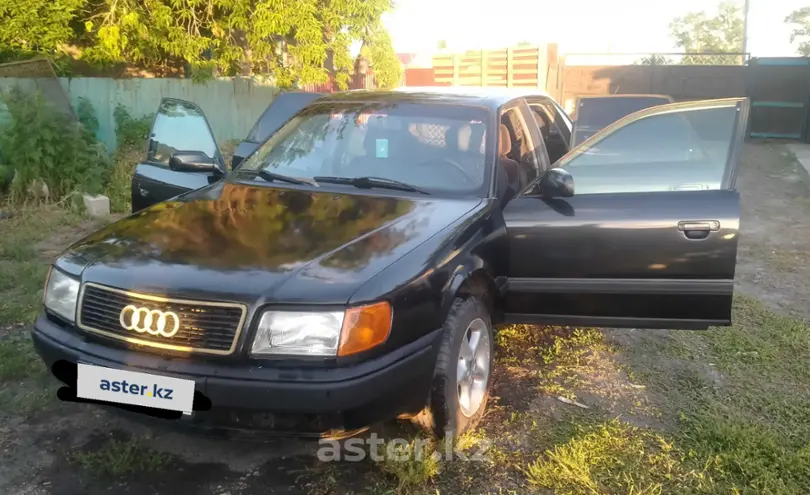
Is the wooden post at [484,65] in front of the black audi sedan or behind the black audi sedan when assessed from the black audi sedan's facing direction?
behind

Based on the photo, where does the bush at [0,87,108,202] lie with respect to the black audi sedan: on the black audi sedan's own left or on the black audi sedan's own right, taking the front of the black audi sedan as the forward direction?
on the black audi sedan's own right

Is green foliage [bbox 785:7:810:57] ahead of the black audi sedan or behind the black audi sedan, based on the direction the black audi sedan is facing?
behind

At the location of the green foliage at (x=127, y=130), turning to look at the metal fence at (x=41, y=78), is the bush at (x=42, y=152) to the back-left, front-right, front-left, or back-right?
front-left

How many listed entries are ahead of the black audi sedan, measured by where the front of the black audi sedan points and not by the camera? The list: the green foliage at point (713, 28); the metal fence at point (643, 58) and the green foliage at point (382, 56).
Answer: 0

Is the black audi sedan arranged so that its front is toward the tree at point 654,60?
no

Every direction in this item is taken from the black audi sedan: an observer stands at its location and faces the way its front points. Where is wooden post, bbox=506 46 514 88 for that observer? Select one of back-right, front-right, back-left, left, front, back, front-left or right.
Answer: back-right

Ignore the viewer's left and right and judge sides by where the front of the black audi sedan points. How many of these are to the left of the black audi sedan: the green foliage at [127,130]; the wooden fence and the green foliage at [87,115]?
0

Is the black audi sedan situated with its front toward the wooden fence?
no

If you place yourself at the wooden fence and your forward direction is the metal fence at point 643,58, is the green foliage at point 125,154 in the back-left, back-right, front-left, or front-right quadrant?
back-right

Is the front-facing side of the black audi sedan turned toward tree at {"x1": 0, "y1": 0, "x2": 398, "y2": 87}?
no

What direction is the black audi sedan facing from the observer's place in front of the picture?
facing the viewer and to the left of the viewer

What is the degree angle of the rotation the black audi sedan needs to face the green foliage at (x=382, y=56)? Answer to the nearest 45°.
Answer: approximately 135° to its right
